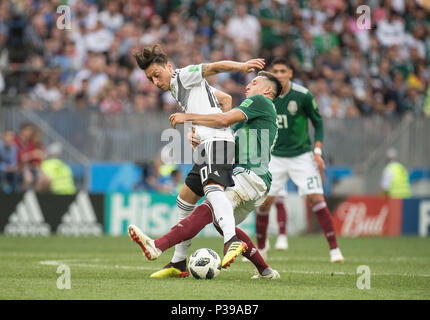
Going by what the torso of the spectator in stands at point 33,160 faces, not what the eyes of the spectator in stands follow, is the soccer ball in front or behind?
in front

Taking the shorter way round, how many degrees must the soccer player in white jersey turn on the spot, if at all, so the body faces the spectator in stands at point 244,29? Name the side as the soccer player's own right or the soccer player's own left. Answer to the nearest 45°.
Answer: approximately 135° to the soccer player's own right

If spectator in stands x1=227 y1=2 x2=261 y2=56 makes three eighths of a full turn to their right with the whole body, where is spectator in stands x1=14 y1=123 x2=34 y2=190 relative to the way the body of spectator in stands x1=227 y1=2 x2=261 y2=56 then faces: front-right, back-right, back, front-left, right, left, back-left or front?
left

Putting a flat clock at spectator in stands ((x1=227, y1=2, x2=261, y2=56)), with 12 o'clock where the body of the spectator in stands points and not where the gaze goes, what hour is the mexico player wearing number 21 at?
The mexico player wearing number 21 is roughly at 12 o'clock from the spectator in stands.

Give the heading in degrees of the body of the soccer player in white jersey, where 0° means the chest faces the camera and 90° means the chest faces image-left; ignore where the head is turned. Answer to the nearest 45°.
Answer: approximately 45°

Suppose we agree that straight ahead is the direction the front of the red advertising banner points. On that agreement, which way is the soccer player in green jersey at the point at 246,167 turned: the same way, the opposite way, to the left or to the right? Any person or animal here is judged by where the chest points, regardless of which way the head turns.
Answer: to the right

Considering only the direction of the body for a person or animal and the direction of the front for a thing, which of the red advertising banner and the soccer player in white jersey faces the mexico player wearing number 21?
the red advertising banner

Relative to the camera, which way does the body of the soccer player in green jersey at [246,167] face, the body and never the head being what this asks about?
to the viewer's left

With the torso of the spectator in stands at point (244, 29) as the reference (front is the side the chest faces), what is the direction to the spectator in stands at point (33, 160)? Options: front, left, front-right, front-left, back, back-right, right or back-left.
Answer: front-right

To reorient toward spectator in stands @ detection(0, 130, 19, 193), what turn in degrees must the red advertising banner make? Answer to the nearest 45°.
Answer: approximately 90° to its right

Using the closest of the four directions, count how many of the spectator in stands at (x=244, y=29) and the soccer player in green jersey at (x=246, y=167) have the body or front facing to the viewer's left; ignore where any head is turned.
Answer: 1

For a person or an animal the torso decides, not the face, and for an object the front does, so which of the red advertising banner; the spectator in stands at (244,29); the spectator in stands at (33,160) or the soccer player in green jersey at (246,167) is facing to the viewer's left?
the soccer player in green jersey
